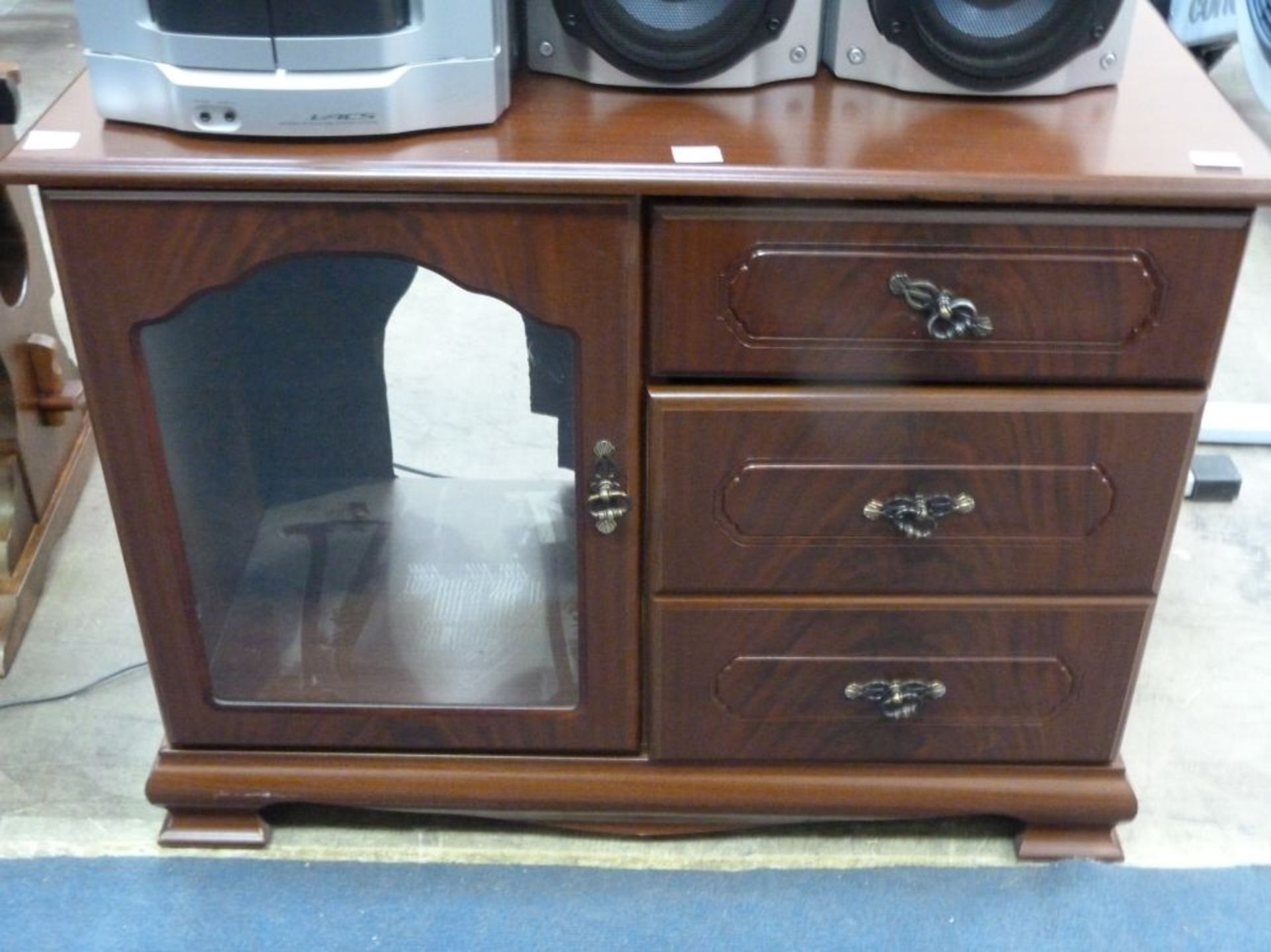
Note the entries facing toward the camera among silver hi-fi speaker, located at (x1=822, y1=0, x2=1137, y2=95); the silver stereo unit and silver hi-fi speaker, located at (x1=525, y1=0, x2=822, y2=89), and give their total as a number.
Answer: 3

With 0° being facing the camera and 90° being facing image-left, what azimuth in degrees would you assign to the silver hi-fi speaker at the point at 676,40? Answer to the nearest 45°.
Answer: approximately 0°

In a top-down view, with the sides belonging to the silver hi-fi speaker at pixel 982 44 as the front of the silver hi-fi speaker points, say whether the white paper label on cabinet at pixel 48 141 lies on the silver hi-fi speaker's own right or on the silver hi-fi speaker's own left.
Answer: on the silver hi-fi speaker's own right

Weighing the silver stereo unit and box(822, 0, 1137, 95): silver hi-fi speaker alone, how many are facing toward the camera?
2

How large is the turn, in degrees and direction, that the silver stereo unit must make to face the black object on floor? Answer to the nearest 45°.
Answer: approximately 90° to its left

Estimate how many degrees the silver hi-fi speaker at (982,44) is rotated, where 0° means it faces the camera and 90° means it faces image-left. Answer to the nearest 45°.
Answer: approximately 0°

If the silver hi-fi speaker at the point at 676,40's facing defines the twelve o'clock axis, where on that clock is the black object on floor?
The black object on floor is roughly at 8 o'clock from the silver hi-fi speaker.

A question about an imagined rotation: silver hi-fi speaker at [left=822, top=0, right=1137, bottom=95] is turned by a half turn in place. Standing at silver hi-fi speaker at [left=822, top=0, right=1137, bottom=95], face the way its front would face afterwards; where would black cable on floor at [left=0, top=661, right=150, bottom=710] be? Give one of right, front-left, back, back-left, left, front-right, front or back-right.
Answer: left

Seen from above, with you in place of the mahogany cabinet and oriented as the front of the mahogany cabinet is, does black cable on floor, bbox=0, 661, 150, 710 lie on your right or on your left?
on your right
